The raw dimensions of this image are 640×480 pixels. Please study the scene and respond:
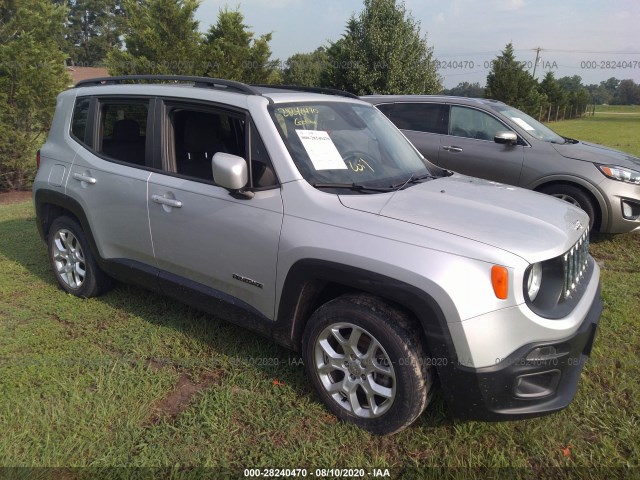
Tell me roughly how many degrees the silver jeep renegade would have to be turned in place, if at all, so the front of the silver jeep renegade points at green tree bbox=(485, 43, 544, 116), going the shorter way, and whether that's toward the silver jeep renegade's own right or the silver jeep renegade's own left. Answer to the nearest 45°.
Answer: approximately 135° to the silver jeep renegade's own left

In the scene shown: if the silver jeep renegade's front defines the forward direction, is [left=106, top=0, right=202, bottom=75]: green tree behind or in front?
behind

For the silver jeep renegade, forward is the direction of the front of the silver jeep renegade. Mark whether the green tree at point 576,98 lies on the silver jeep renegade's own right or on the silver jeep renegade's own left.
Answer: on the silver jeep renegade's own left

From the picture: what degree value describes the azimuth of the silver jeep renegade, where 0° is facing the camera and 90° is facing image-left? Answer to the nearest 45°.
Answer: approximately 315°

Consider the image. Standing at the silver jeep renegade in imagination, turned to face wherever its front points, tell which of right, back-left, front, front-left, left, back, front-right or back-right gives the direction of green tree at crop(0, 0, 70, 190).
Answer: back
